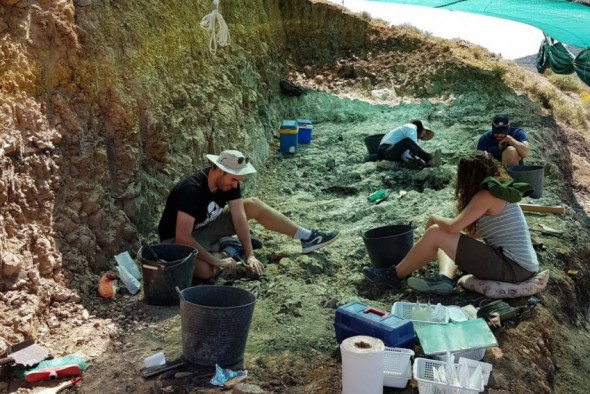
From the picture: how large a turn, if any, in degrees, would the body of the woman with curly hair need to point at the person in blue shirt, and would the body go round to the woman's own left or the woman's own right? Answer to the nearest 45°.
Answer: approximately 90° to the woman's own right

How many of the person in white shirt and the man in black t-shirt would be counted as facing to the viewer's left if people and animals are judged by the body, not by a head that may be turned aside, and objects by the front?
0

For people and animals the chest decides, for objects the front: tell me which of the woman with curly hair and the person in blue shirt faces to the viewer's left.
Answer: the woman with curly hair

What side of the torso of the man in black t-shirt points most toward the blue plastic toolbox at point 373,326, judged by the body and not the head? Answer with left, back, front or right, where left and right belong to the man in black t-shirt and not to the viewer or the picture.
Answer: front

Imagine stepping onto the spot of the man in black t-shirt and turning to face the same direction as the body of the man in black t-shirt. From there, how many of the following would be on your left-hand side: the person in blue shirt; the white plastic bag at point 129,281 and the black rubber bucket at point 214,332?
1

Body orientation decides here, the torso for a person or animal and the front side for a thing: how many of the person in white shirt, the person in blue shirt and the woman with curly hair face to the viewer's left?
1

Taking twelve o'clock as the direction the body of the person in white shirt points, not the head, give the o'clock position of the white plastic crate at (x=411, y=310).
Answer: The white plastic crate is roughly at 3 o'clock from the person in white shirt.

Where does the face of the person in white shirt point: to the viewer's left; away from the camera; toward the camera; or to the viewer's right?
to the viewer's right

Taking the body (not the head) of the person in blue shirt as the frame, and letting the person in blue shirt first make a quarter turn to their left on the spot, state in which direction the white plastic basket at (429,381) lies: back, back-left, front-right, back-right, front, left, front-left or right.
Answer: right

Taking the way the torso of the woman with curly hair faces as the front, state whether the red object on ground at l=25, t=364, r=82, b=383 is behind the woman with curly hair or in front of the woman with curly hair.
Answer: in front

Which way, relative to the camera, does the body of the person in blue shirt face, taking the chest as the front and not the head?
toward the camera

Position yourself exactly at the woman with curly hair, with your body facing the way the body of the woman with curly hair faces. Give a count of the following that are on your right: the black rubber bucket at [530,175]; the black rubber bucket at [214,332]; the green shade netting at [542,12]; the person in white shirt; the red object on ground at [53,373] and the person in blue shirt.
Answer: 4

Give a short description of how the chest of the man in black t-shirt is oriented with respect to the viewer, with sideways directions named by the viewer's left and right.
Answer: facing the viewer and to the right of the viewer

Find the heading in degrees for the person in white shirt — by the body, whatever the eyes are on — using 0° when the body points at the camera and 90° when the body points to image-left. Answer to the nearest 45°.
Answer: approximately 270°

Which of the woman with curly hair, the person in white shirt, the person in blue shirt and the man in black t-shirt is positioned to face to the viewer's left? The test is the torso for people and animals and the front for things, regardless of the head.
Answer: the woman with curly hair

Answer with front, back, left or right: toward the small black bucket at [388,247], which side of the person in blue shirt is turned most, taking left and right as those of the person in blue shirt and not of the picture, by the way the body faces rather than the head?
front

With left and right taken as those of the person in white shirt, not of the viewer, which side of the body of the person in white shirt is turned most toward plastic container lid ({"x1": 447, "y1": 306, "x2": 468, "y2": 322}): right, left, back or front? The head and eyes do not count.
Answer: right

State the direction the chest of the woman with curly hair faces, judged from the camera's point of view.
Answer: to the viewer's left
